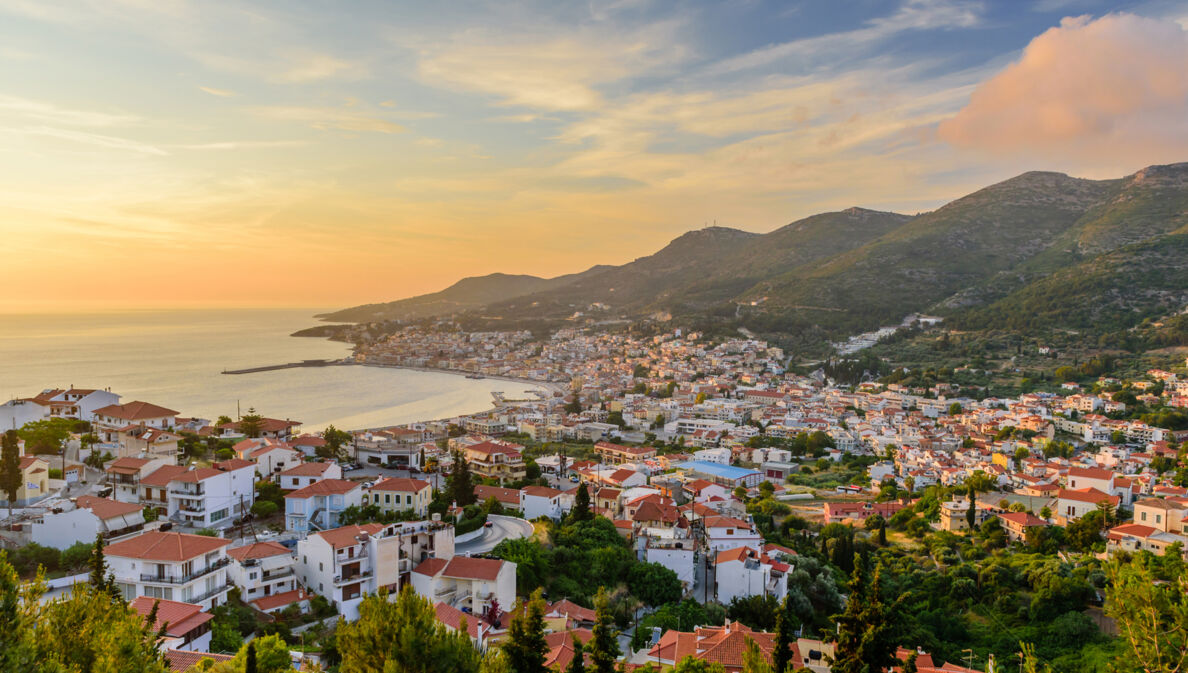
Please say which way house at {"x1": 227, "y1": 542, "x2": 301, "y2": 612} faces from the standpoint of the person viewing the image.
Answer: facing the viewer and to the right of the viewer

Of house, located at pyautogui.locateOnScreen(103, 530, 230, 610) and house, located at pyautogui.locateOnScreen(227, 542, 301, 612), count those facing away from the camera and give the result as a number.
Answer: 0

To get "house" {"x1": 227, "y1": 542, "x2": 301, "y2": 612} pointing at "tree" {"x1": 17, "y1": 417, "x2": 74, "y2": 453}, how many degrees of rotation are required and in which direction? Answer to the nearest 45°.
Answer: approximately 180°

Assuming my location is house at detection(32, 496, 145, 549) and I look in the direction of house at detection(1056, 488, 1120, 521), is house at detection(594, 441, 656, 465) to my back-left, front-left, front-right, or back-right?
front-left

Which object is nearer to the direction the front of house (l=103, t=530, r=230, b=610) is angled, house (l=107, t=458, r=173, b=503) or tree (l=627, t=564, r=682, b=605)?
the tree

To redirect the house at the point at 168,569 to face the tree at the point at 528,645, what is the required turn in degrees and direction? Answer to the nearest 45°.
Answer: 0° — it already faces it

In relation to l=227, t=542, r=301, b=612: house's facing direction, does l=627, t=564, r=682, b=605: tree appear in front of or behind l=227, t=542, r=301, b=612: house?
in front

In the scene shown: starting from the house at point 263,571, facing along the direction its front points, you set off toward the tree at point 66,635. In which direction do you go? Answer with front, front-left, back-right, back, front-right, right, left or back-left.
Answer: front-right

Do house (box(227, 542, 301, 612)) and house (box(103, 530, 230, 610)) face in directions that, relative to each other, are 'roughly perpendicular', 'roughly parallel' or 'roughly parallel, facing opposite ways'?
roughly parallel
